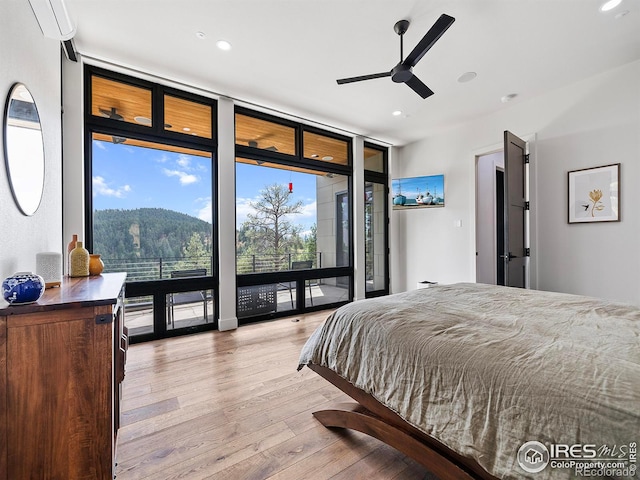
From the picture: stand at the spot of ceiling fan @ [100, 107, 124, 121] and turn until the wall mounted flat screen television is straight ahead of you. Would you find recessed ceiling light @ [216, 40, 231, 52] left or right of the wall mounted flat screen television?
right

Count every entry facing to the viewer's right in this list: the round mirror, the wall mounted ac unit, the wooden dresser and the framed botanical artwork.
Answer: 3

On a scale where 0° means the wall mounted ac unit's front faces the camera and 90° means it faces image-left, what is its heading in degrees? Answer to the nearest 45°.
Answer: approximately 270°

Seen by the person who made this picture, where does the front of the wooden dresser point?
facing to the right of the viewer

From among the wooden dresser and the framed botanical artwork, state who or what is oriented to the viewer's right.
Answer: the wooden dresser

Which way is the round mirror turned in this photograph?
to the viewer's right

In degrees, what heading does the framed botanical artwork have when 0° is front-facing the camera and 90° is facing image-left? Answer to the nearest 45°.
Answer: approximately 45°

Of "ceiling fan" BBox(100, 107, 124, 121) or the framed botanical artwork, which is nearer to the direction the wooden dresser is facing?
the framed botanical artwork

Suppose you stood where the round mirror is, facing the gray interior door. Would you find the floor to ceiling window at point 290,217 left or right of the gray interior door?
left

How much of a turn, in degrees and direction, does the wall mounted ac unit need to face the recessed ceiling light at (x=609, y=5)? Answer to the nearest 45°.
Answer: approximately 45° to its right

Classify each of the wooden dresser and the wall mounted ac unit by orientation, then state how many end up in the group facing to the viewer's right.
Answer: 2
